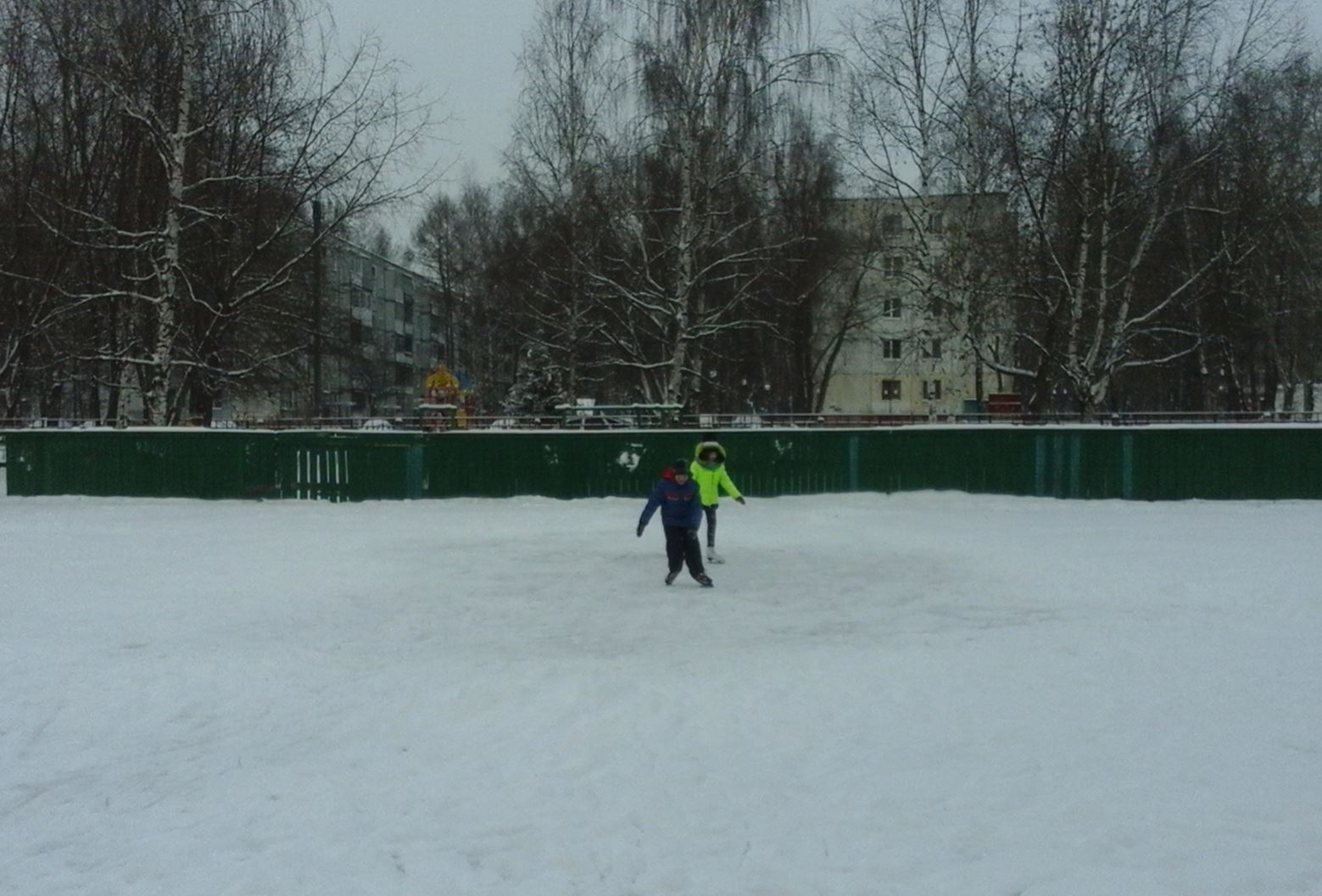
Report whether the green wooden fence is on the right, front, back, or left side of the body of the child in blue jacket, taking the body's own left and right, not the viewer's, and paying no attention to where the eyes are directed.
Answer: back

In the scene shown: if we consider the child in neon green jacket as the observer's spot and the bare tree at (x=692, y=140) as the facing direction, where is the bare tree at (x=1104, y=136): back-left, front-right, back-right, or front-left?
front-right

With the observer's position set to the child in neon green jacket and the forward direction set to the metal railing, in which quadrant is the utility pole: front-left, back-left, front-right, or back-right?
front-left

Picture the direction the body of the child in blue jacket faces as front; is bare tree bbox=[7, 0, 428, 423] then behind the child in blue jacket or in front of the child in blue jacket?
behind

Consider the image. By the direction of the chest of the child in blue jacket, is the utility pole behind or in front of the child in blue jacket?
behind

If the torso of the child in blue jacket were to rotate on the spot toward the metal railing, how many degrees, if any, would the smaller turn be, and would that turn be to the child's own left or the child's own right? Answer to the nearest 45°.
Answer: approximately 180°

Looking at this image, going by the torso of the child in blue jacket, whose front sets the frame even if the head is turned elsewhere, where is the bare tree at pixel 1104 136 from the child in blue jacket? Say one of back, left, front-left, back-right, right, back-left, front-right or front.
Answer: back-left

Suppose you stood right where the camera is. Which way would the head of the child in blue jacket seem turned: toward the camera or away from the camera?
toward the camera

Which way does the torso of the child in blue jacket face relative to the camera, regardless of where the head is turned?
toward the camera

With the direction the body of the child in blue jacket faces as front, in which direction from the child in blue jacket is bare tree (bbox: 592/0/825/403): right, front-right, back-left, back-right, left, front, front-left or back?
back

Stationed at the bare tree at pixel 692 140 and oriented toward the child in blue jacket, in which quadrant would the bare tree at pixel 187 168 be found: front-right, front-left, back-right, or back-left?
front-right

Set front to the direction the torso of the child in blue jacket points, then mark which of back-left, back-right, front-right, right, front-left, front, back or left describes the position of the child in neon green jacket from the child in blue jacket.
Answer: back

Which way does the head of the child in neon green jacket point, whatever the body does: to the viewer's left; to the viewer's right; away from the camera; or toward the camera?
toward the camera
